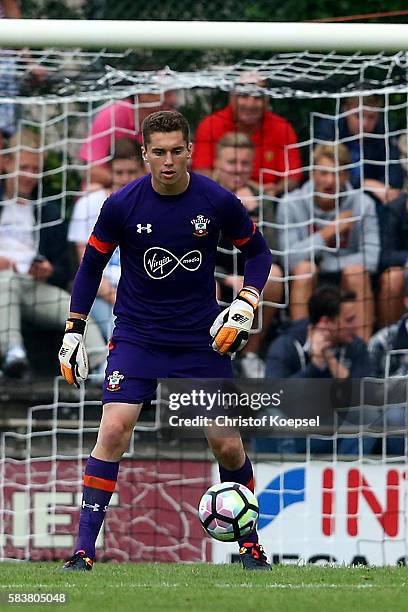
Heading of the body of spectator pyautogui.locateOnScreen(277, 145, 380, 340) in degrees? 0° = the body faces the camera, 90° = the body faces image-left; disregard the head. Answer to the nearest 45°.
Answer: approximately 0°

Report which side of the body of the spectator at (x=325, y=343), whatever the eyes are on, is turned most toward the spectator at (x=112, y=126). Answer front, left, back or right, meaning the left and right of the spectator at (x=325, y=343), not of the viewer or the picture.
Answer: back

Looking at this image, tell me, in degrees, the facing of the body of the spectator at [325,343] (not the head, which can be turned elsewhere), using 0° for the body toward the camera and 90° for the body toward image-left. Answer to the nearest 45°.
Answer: approximately 315°

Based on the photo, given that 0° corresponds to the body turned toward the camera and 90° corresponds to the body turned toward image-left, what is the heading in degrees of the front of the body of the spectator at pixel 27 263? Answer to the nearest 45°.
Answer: approximately 0°

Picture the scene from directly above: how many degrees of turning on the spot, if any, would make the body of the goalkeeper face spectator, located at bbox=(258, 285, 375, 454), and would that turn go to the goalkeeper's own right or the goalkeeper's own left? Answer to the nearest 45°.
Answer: approximately 180°
